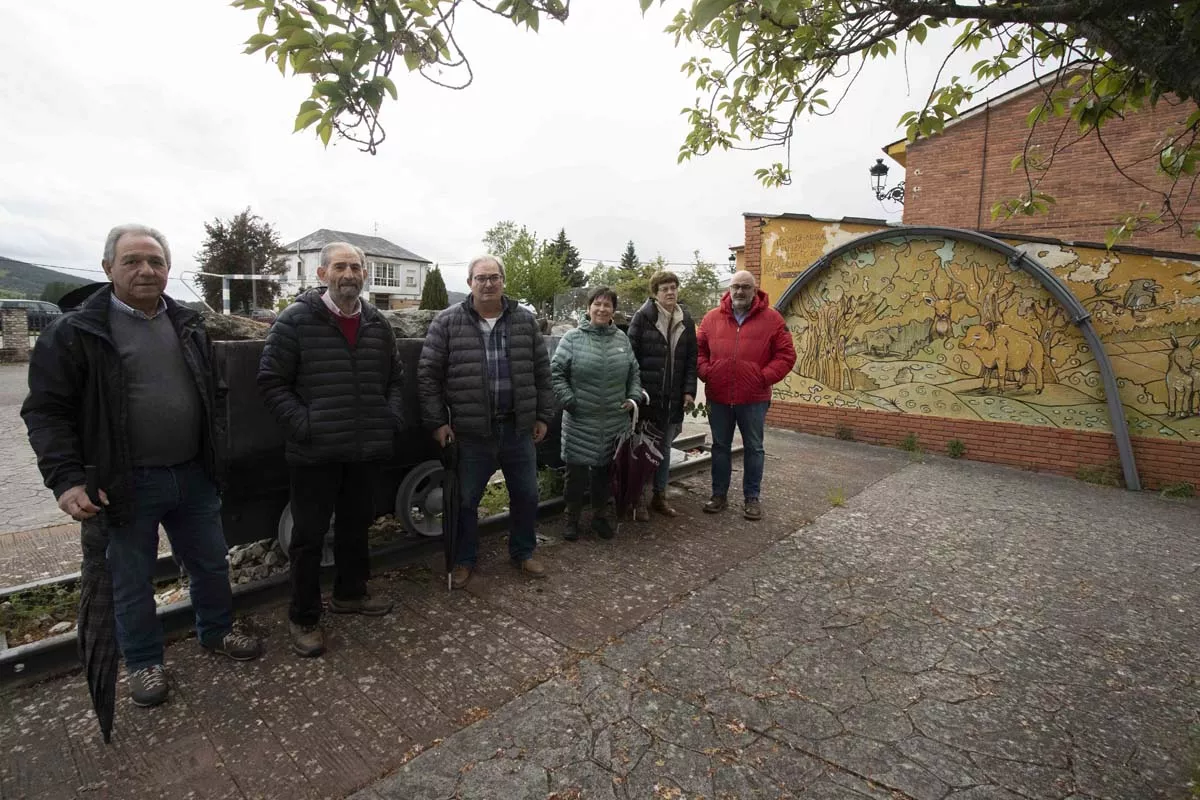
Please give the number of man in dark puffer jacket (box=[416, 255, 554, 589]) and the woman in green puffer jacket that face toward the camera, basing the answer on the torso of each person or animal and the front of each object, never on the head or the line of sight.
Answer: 2

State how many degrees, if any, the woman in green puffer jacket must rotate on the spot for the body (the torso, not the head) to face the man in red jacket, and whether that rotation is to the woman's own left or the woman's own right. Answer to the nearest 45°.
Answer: approximately 135° to the woman's own left

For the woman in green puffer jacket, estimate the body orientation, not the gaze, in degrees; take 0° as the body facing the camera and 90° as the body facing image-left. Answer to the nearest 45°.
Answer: approximately 0°

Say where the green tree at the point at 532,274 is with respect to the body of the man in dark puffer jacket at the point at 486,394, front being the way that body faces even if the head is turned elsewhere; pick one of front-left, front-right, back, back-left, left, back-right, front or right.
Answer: back

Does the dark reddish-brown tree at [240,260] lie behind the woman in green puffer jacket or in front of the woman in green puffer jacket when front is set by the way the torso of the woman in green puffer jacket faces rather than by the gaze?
behind

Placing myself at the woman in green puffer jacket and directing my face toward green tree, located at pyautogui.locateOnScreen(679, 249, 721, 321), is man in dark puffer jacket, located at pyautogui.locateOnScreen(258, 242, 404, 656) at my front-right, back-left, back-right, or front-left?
back-left

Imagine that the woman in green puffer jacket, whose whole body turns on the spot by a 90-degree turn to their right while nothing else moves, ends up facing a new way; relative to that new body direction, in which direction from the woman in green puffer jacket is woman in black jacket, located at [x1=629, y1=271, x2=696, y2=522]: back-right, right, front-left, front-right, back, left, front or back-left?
back-right

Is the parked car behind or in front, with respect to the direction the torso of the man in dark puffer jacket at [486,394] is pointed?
behind

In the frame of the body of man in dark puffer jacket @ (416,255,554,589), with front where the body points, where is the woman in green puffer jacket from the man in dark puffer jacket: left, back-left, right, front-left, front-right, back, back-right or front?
back-left
